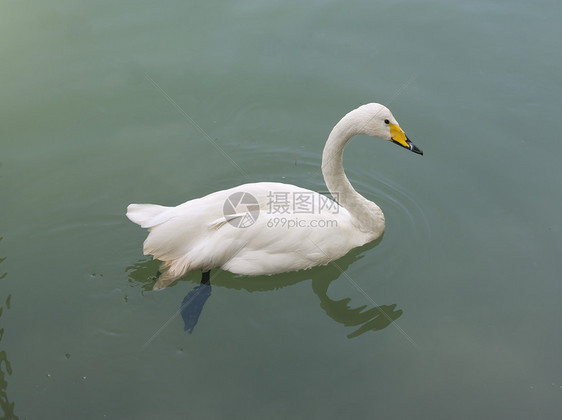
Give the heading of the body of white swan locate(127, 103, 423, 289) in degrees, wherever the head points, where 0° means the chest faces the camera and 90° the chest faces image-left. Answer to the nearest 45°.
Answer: approximately 270°
